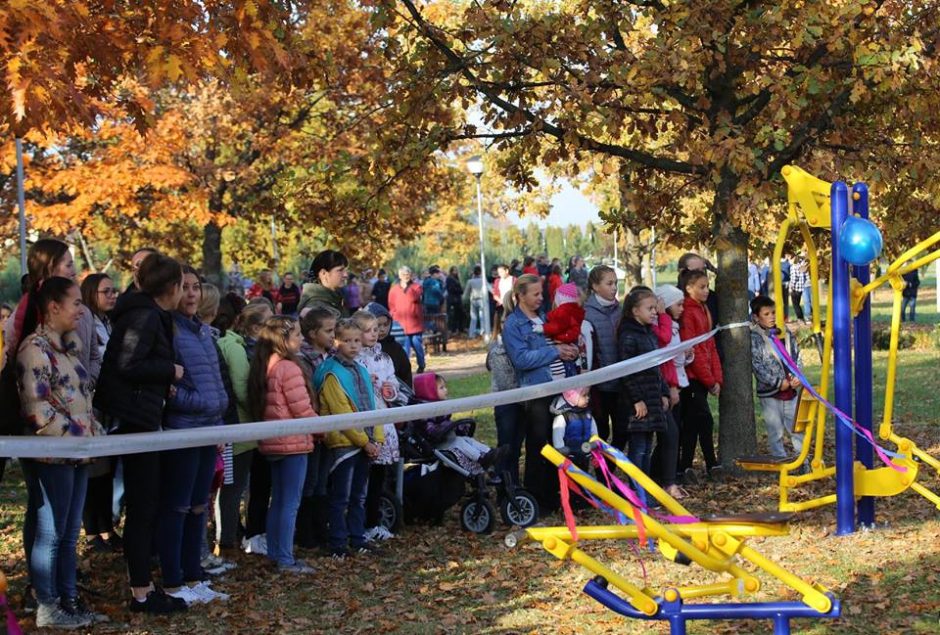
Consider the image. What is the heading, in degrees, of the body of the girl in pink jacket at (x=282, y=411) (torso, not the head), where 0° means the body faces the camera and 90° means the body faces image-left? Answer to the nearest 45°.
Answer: approximately 270°

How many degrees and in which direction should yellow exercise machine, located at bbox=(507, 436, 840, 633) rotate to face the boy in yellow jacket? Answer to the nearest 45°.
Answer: approximately 45° to its right

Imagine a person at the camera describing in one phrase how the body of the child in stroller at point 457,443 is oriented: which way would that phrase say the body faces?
to the viewer's right

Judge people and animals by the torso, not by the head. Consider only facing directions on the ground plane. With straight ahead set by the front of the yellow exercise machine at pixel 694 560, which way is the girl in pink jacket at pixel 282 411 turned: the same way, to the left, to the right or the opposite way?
the opposite way

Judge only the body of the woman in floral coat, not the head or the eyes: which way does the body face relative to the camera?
to the viewer's right

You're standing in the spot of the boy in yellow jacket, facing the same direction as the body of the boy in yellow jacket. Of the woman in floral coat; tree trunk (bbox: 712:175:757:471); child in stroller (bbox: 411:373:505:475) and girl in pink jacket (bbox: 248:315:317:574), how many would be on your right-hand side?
2

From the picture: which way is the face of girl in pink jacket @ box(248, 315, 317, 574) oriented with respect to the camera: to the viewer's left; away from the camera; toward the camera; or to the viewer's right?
to the viewer's right

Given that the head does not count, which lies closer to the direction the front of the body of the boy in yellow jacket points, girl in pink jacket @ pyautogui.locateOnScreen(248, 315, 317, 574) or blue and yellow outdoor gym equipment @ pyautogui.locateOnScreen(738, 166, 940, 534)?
the blue and yellow outdoor gym equipment

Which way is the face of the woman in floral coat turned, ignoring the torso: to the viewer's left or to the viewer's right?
to the viewer's right

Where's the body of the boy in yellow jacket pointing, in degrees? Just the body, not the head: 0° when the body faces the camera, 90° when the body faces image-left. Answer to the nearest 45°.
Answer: approximately 315°

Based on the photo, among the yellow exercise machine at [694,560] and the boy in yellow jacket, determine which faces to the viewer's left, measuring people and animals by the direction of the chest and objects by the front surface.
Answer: the yellow exercise machine

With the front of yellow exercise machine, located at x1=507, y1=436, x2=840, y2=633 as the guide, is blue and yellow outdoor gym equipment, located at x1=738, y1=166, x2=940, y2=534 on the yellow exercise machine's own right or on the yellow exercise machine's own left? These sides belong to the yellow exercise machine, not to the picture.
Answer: on the yellow exercise machine's own right

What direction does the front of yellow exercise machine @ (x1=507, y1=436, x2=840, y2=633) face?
to the viewer's left
